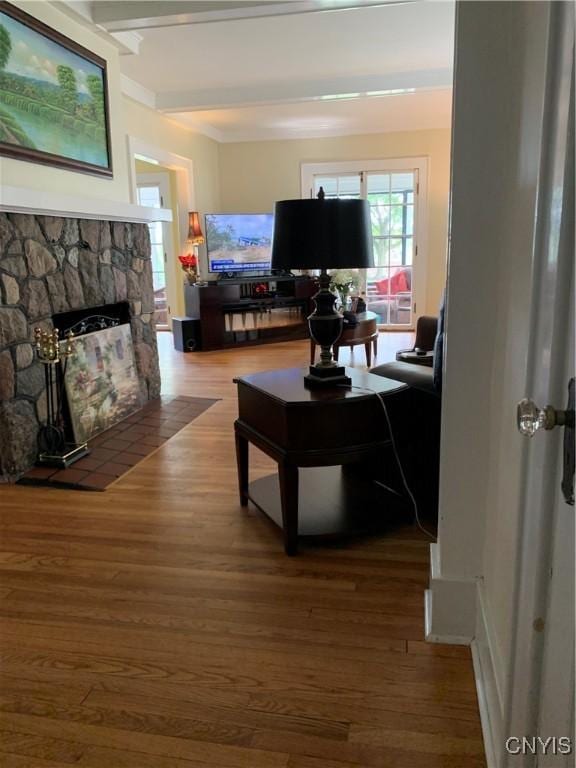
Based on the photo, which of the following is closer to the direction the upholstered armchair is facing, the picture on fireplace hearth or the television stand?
the picture on fireplace hearth

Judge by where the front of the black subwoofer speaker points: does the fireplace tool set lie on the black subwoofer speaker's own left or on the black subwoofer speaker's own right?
on the black subwoofer speaker's own right

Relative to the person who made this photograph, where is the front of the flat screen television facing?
facing the viewer

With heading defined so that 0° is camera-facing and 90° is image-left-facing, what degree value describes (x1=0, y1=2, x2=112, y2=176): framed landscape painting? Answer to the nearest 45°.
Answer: approximately 315°

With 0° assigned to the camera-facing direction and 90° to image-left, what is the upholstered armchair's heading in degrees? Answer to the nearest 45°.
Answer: approximately 90°

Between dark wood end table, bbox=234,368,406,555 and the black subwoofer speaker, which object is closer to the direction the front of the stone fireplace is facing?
the dark wood end table

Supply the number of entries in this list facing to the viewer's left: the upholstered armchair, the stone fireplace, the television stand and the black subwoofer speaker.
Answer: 1

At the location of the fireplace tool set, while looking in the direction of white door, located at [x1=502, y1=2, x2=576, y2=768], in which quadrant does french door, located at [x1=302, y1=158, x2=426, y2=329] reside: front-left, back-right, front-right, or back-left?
back-left

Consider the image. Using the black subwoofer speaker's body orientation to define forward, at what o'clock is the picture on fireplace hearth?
The picture on fireplace hearth is roughly at 2 o'clock from the black subwoofer speaker.

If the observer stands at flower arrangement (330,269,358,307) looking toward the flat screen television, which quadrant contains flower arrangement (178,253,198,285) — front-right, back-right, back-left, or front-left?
front-left

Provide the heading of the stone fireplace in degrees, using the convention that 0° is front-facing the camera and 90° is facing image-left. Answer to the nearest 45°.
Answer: approximately 315°

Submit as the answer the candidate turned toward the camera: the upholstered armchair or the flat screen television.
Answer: the flat screen television

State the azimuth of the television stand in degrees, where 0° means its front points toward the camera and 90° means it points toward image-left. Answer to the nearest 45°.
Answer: approximately 315°

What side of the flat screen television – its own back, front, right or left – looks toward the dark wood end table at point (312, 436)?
front

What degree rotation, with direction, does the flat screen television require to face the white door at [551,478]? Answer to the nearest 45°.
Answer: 0° — it already faces it

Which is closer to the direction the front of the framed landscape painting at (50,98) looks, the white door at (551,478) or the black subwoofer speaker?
the white door

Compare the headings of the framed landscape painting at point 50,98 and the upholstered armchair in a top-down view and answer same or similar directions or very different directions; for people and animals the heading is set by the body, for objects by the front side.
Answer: very different directions

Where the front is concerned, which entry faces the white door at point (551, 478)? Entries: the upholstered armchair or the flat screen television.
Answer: the flat screen television

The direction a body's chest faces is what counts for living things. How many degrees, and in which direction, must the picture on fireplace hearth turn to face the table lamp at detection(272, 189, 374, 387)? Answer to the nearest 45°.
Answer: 0° — it already faces it
